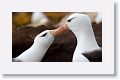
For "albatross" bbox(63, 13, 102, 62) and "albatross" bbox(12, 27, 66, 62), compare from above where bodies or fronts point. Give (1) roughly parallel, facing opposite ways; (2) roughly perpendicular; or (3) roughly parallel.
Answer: roughly parallel, facing opposite ways

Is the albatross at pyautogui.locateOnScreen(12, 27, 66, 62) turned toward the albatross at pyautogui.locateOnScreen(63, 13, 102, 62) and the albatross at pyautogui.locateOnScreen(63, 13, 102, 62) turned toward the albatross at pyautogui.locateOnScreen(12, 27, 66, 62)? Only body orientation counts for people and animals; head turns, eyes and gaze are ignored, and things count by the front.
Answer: yes

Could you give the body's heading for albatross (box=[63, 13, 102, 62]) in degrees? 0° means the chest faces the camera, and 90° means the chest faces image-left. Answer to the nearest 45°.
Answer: approximately 90°

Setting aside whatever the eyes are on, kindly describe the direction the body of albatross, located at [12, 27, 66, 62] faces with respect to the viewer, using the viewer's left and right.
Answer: facing to the right of the viewer

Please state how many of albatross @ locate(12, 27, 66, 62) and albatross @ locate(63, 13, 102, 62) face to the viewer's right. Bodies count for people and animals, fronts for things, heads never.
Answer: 1

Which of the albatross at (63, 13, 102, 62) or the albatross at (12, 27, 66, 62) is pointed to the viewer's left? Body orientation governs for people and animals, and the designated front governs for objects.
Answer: the albatross at (63, 13, 102, 62)
